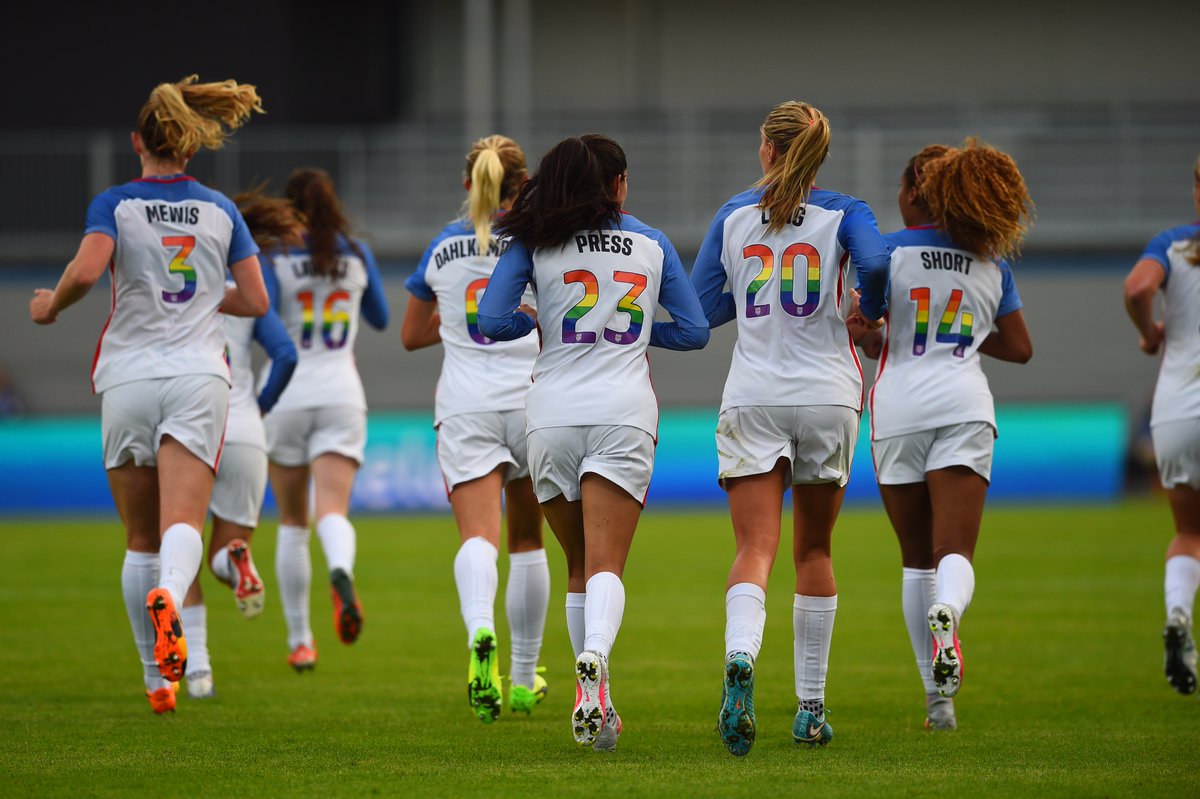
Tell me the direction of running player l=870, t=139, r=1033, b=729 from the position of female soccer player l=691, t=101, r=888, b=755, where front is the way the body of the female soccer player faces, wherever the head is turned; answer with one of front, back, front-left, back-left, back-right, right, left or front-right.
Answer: front-right

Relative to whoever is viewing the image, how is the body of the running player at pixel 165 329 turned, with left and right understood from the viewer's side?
facing away from the viewer

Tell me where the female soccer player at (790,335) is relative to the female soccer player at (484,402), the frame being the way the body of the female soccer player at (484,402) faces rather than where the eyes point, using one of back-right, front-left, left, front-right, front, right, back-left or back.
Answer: back-right

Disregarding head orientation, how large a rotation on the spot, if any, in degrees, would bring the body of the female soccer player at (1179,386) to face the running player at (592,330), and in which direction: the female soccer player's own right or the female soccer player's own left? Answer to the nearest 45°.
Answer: approximately 135° to the female soccer player's own left

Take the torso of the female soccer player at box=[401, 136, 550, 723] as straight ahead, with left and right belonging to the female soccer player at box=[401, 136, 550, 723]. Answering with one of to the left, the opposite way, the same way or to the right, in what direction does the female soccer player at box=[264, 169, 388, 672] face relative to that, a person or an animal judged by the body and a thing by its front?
the same way

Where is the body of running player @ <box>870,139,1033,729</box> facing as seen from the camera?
away from the camera

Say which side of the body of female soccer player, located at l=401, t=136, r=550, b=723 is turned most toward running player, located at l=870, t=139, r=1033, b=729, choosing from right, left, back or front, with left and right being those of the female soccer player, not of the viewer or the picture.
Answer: right

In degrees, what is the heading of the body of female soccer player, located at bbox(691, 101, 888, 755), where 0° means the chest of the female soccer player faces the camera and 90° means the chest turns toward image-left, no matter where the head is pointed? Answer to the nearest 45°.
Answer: approximately 180°

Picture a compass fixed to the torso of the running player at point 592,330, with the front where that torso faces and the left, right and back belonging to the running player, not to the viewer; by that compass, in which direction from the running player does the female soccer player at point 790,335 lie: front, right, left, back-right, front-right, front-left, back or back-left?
right

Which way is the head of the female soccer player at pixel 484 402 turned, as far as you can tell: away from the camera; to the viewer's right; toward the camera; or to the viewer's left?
away from the camera

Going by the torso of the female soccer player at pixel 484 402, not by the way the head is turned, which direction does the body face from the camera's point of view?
away from the camera

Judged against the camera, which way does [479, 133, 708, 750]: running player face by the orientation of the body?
away from the camera

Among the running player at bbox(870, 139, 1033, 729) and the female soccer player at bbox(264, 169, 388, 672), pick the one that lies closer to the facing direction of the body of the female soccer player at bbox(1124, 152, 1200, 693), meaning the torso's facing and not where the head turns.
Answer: the female soccer player

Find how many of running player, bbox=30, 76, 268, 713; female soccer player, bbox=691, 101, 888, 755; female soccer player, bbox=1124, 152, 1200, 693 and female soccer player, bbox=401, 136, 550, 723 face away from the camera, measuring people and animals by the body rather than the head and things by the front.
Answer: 4

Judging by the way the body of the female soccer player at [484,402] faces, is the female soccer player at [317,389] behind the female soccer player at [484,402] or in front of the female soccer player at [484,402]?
in front

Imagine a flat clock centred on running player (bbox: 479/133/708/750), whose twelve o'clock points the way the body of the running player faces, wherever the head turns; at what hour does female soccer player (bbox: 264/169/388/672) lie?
The female soccer player is roughly at 11 o'clock from the running player.

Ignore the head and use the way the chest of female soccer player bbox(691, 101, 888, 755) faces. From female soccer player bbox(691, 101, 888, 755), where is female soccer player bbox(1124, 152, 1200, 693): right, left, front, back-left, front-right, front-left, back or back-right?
front-right

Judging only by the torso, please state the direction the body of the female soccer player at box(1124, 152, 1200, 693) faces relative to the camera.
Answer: away from the camera

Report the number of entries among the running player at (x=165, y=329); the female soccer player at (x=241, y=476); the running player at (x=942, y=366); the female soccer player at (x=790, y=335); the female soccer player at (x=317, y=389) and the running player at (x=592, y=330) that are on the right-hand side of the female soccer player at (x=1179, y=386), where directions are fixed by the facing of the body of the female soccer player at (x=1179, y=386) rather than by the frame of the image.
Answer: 0
